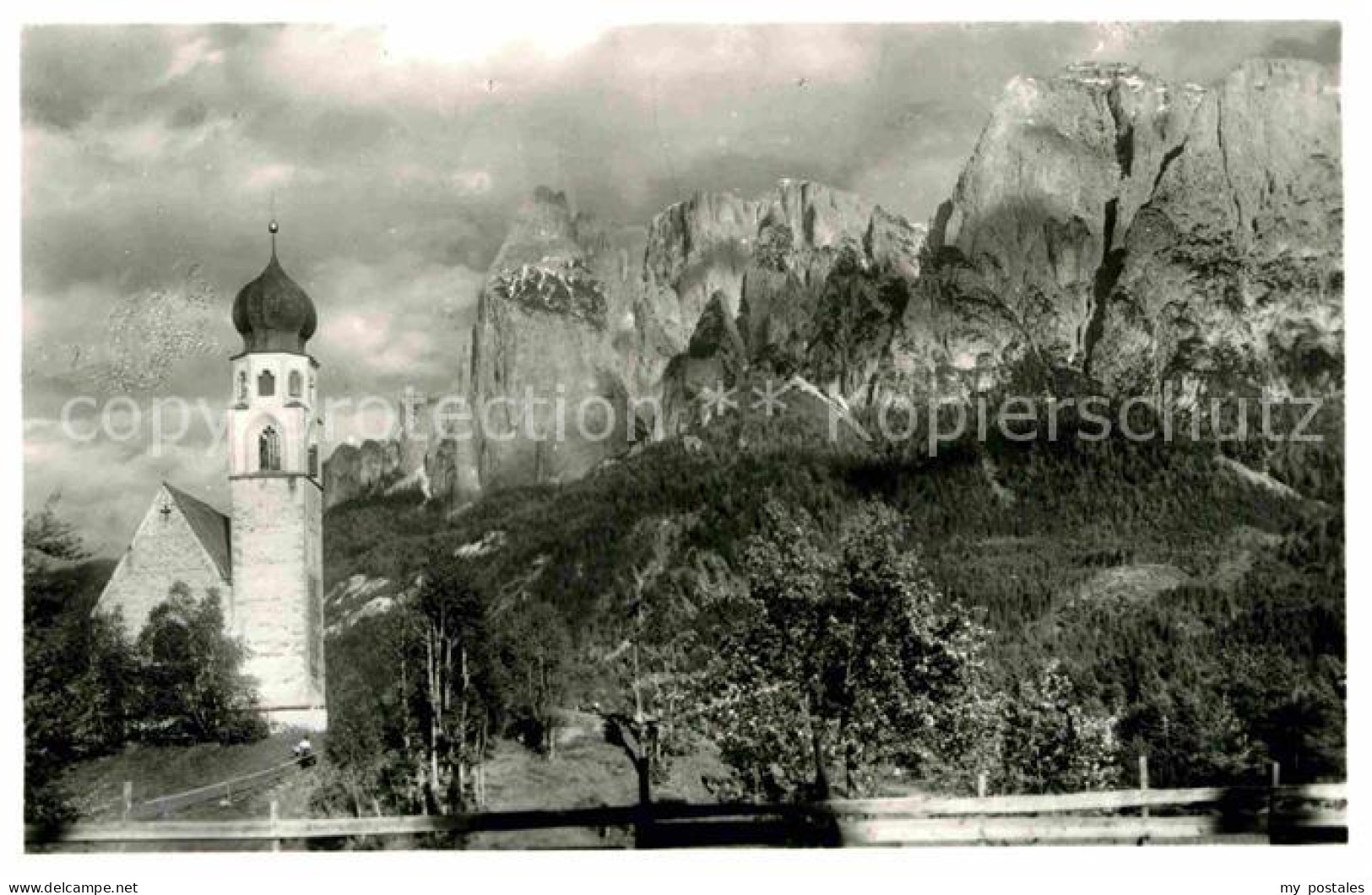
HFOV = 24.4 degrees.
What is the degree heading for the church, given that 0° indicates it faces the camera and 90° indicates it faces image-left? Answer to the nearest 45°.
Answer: approximately 0°
